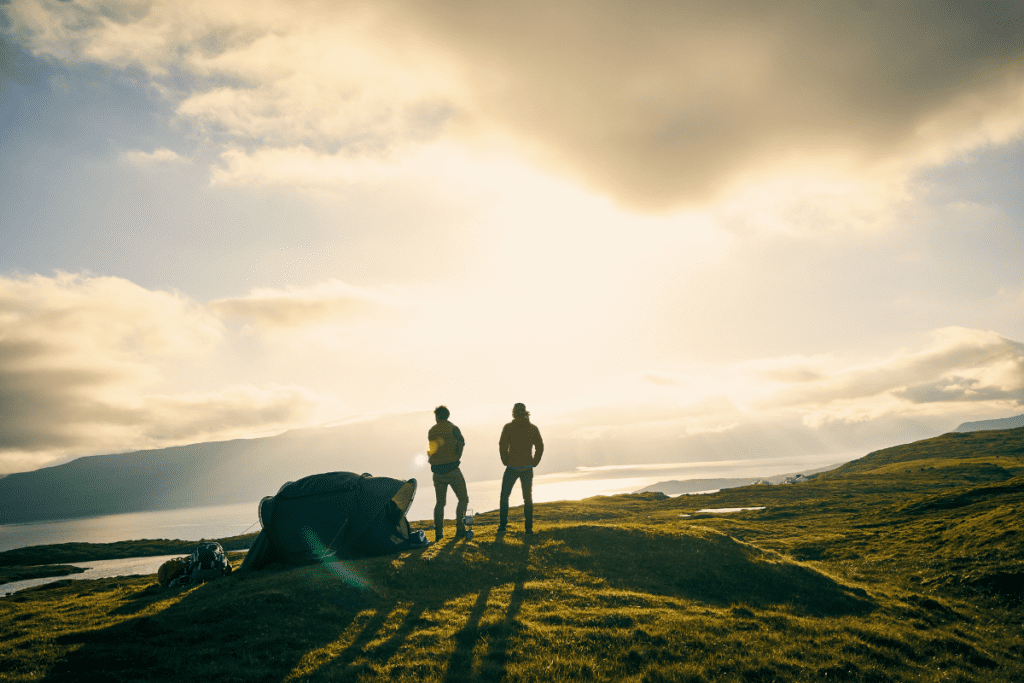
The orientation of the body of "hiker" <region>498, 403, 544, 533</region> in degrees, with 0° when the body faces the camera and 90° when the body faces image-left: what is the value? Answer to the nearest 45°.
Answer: approximately 180°

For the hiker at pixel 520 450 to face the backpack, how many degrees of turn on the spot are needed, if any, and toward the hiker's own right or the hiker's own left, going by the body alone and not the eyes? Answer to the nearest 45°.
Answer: approximately 90° to the hiker's own left

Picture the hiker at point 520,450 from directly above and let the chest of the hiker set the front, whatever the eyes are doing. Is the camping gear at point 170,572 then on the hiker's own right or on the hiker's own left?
on the hiker's own left

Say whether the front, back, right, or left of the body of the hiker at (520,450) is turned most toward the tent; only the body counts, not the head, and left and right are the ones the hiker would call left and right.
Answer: left
